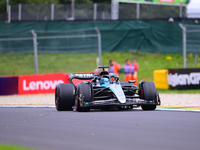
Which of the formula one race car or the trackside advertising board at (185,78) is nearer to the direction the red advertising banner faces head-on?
the formula one race car

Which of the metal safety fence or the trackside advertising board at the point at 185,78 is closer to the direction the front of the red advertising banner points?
the trackside advertising board

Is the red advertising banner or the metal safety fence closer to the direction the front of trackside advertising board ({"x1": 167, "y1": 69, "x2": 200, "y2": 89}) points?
the red advertising banner

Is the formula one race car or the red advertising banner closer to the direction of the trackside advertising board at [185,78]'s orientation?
the formula one race car

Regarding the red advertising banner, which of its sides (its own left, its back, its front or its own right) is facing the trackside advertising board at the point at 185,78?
left

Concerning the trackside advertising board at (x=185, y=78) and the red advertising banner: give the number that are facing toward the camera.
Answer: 2

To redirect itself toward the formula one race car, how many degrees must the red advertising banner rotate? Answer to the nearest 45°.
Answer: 0° — it already faces it

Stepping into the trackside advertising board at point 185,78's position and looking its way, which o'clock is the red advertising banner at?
The red advertising banner is roughly at 3 o'clock from the trackside advertising board.

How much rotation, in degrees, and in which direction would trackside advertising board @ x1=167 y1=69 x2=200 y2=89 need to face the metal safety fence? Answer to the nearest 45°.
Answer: approximately 135° to its right

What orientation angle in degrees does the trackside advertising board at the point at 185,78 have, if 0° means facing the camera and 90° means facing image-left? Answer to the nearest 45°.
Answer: approximately 0°
